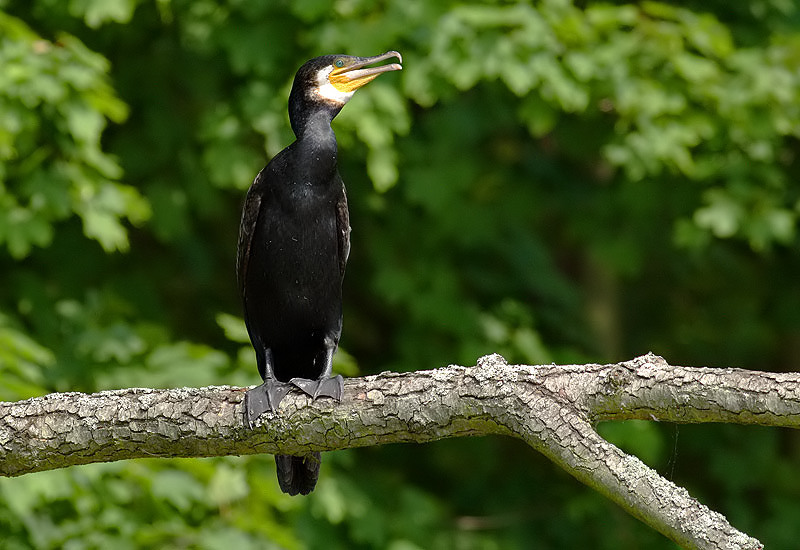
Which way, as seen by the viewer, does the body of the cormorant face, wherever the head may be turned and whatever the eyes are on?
toward the camera
